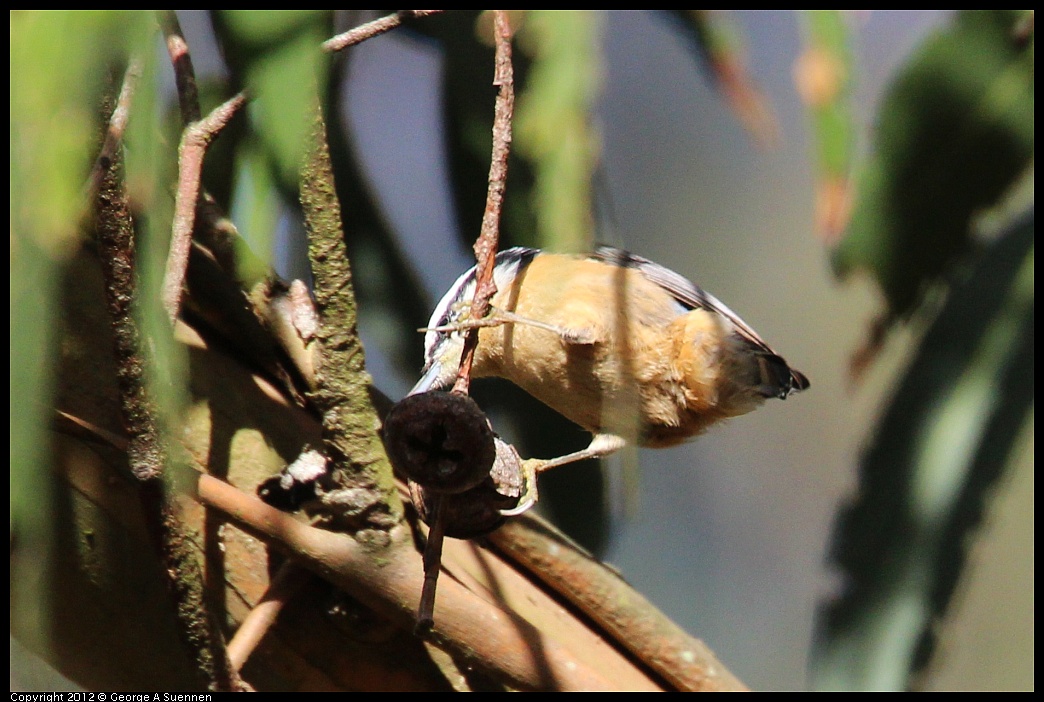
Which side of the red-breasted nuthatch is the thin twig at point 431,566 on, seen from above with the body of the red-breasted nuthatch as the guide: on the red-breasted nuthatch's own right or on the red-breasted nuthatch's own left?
on the red-breasted nuthatch's own left

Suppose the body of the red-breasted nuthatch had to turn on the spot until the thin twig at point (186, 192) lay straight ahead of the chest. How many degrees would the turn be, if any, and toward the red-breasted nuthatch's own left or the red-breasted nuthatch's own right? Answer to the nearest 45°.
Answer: approximately 45° to the red-breasted nuthatch's own left

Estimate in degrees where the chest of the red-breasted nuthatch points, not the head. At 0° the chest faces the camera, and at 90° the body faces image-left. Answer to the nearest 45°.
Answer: approximately 90°

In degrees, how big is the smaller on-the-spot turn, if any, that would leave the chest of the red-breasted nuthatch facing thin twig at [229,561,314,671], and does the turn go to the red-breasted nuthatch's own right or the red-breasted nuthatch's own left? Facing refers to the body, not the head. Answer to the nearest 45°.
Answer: approximately 45° to the red-breasted nuthatch's own left
